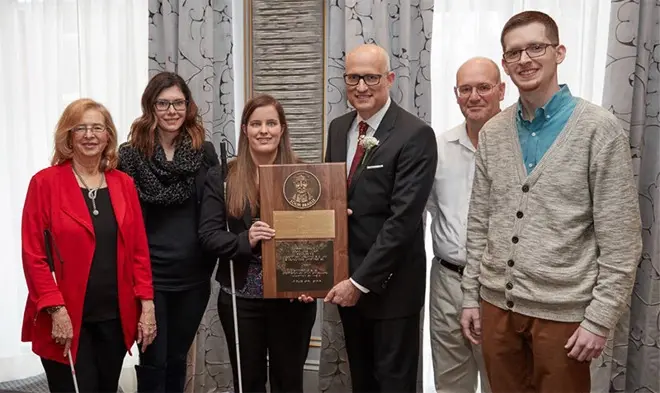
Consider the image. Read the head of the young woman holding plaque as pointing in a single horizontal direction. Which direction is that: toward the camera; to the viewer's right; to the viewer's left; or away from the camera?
toward the camera

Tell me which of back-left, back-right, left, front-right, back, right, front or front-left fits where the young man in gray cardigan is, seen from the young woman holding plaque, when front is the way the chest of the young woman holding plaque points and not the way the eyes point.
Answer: front-left

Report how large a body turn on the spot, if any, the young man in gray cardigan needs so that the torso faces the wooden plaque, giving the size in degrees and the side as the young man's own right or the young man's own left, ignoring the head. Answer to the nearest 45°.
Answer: approximately 45° to the young man's own right

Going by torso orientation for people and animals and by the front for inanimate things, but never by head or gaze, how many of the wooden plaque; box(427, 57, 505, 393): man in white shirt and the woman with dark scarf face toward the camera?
3

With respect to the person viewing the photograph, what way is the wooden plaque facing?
facing the viewer

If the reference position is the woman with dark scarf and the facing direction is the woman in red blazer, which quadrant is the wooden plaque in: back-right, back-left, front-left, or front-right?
back-left

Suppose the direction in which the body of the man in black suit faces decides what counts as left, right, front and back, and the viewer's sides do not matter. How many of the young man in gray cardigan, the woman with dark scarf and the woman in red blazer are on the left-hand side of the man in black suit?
1

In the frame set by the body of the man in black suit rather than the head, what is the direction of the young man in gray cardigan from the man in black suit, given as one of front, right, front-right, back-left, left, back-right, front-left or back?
left

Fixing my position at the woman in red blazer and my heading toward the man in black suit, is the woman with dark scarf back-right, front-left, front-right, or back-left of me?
front-left

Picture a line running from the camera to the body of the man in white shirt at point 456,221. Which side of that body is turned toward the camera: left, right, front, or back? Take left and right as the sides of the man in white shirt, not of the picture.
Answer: front

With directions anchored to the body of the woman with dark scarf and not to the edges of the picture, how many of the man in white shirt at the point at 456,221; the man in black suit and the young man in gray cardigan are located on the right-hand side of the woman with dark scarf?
0

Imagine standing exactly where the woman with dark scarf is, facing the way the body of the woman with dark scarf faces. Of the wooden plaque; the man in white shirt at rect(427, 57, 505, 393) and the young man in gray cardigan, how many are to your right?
0

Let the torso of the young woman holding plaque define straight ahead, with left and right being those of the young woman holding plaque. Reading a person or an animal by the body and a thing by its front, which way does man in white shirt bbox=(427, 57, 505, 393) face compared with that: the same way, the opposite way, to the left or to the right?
the same way

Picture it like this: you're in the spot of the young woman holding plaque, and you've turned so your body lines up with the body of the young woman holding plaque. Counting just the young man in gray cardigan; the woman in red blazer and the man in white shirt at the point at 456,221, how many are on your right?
1

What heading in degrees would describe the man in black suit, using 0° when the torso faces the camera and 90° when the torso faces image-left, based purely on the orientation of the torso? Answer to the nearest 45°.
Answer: approximately 45°
